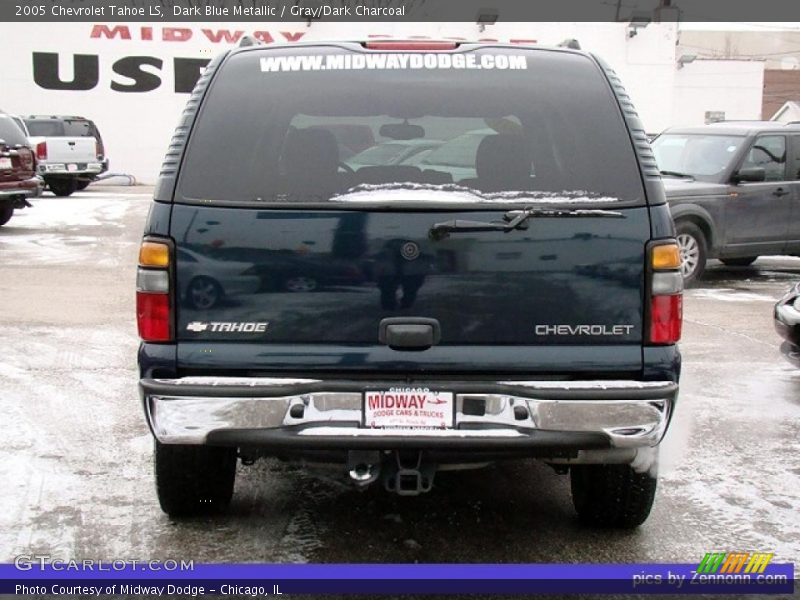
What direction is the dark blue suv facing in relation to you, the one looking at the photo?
facing away from the viewer

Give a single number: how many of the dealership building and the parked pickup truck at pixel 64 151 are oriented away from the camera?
1

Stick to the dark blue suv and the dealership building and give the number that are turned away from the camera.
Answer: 1

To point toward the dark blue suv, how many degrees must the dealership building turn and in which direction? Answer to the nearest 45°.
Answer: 0° — it already faces it

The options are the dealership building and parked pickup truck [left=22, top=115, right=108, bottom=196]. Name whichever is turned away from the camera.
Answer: the parked pickup truck

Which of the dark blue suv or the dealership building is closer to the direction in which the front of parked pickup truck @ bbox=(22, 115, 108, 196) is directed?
the dealership building

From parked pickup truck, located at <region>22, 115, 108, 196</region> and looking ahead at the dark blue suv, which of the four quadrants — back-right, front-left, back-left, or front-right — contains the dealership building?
back-left

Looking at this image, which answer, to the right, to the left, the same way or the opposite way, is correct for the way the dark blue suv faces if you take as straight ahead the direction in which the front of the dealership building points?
the opposite way

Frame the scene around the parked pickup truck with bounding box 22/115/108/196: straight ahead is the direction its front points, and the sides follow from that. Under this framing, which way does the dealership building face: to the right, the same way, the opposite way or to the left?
the opposite way

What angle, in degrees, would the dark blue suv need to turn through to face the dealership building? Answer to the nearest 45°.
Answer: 0° — it already faces it

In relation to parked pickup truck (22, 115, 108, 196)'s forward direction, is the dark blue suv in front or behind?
behind

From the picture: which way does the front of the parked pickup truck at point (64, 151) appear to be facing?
away from the camera
